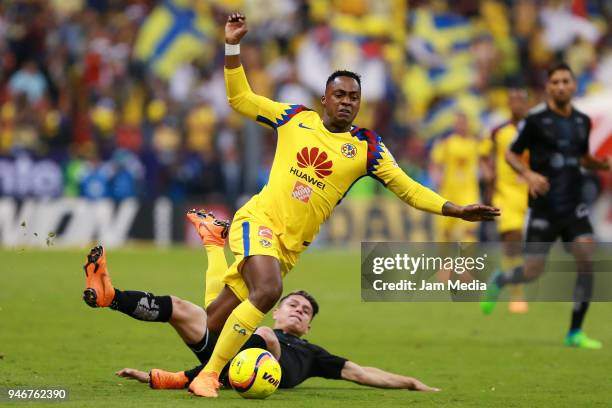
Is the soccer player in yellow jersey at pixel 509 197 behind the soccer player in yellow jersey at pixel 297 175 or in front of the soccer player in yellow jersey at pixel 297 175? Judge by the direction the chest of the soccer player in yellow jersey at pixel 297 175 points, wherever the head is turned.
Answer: behind

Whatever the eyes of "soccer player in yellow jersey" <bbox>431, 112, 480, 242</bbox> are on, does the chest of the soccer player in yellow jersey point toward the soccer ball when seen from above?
yes

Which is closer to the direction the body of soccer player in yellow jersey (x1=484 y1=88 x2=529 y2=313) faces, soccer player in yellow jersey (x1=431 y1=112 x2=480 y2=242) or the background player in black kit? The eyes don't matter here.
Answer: the background player in black kit

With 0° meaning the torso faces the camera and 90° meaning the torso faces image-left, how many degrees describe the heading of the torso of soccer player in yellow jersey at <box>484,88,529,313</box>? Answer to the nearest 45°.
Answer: approximately 315°
